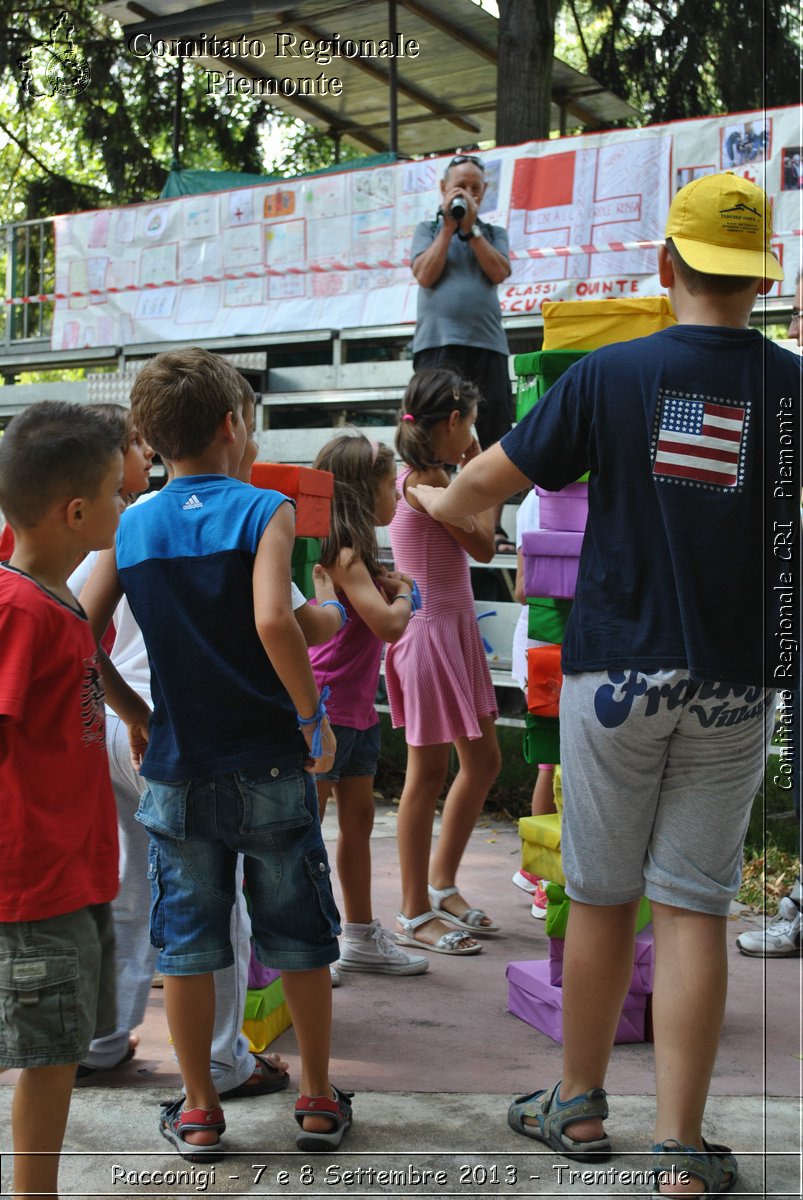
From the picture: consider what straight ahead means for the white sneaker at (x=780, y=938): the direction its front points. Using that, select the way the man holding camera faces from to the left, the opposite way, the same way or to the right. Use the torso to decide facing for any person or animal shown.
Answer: to the left

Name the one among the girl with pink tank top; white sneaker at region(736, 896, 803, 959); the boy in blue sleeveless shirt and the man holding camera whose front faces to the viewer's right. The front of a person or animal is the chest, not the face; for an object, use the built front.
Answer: the girl with pink tank top

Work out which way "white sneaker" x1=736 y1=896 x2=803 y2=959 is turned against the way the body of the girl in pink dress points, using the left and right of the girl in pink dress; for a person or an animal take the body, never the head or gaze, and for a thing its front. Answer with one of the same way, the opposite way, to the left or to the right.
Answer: the opposite way

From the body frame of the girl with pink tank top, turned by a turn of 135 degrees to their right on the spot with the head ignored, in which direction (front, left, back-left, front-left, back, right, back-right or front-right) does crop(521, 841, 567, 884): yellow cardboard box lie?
left

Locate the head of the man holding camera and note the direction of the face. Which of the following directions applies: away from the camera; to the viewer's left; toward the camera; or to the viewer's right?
toward the camera

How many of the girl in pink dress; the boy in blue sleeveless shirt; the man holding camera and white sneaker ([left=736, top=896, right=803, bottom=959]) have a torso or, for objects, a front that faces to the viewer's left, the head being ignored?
1

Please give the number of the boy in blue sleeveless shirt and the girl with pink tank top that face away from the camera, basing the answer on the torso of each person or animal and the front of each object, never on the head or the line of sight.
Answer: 1

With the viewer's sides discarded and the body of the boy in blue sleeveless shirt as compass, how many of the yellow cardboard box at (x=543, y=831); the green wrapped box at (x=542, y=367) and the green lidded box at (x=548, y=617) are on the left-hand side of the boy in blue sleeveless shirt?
0

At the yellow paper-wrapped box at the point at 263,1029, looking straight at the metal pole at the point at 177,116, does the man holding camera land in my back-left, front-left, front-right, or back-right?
front-right

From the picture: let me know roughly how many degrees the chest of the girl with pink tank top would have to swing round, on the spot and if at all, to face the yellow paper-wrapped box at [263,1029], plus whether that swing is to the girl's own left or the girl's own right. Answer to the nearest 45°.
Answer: approximately 90° to the girl's own right

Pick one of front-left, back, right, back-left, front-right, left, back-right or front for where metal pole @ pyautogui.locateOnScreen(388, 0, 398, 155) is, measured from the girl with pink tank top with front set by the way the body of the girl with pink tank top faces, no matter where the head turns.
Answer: left

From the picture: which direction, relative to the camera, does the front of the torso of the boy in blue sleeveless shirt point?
away from the camera

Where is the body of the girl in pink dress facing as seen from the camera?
to the viewer's right

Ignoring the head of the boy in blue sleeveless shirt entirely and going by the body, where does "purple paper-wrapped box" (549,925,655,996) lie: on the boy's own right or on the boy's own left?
on the boy's own right

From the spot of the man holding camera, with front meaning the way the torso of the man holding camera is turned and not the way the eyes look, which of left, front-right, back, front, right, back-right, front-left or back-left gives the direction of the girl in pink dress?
front

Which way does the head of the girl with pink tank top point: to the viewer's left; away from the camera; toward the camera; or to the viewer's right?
to the viewer's right

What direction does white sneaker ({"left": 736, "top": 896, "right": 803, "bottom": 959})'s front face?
to the viewer's left

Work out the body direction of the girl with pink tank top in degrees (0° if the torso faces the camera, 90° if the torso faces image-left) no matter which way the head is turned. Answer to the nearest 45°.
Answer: approximately 270°

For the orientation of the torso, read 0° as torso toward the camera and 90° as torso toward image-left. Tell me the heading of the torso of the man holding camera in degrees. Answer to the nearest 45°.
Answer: approximately 0°
